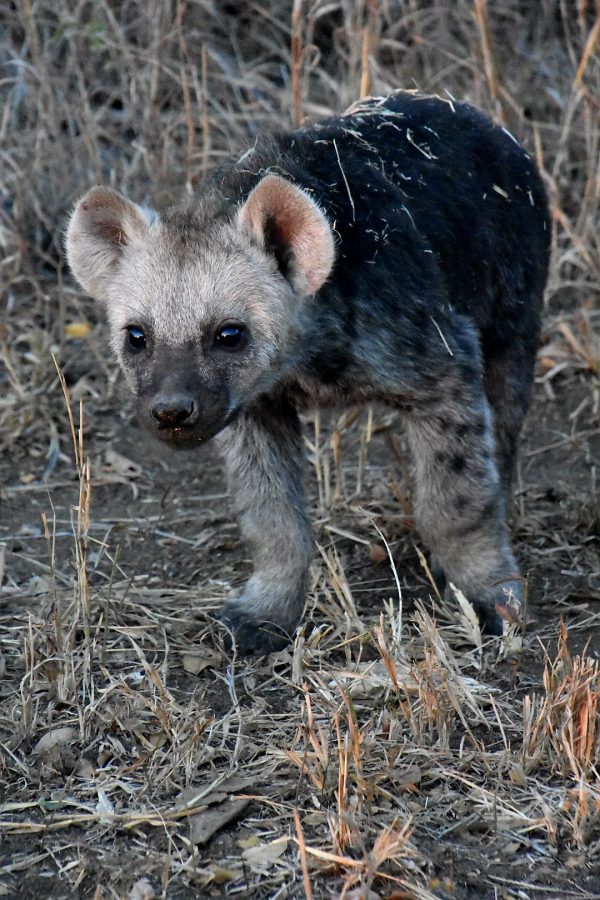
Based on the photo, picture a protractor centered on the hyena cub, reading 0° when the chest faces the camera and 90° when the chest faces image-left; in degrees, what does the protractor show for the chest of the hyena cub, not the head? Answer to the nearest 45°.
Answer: approximately 45°

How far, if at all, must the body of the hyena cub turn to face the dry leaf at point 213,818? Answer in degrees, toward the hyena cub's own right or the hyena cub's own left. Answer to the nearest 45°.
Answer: approximately 45° to the hyena cub's own left

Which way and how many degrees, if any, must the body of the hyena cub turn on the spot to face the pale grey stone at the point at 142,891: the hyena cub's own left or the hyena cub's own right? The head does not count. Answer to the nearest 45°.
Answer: approximately 45° to the hyena cub's own left

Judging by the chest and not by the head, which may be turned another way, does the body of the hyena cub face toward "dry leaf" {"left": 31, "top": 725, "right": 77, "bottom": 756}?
yes

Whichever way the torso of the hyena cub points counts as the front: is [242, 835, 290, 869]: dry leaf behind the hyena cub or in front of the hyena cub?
in front
